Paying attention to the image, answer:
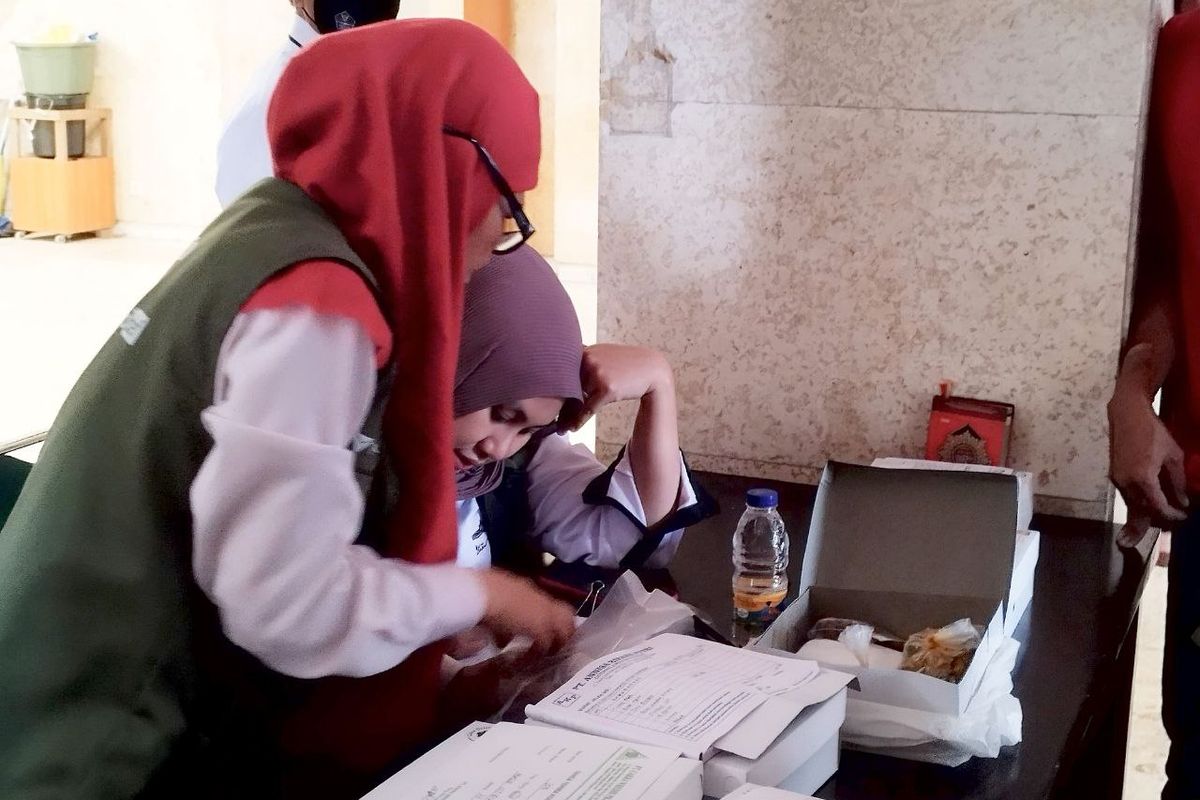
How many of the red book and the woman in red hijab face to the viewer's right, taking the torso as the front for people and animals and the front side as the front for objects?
1

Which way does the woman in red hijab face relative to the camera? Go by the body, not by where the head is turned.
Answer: to the viewer's right

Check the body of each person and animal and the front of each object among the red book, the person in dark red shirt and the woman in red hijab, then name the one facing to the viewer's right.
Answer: the woman in red hijab

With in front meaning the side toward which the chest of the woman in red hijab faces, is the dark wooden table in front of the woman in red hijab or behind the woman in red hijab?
in front

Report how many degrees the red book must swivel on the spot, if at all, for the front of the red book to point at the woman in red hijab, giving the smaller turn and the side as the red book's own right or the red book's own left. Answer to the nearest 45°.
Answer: approximately 45° to the red book's own right

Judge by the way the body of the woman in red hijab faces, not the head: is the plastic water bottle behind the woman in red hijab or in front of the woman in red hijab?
in front
